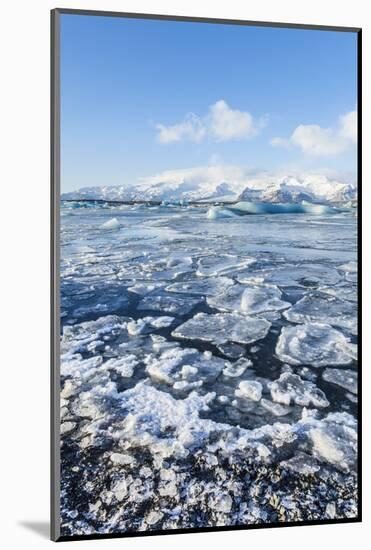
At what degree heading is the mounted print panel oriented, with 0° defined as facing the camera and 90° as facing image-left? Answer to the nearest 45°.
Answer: approximately 315°
